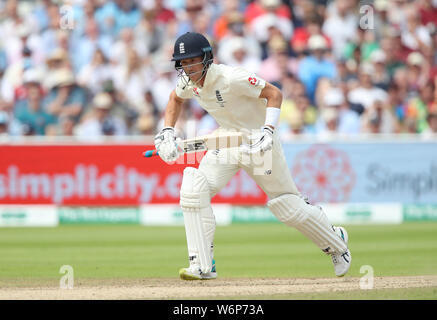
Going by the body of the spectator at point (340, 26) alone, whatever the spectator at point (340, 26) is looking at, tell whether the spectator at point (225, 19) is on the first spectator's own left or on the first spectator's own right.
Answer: on the first spectator's own right

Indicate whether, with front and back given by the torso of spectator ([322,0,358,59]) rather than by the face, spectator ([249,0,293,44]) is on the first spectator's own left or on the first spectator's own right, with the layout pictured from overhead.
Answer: on the first spectator's own right

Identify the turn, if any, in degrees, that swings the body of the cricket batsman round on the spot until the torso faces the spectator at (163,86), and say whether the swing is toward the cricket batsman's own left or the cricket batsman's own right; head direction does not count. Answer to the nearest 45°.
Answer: approximately 135° to the cricket batsman's own right

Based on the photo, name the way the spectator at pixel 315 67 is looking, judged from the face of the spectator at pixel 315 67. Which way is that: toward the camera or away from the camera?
toward the camera

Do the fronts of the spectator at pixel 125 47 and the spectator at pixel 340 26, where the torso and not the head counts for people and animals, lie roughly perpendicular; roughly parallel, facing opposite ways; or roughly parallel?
roughly parallel

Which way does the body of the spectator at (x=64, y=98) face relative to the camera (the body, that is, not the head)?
toward the camera

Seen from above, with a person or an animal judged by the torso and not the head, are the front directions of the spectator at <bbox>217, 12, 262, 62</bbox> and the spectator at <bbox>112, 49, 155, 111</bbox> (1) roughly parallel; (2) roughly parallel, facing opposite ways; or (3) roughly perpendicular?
roughly parallel

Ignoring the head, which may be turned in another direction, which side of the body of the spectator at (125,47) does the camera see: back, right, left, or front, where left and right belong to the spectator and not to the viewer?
front

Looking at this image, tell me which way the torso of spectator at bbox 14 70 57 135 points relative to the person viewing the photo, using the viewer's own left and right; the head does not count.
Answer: facing the viewer

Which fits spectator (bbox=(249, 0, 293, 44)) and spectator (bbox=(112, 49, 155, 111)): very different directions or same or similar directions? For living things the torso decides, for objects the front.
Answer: same or similar directions

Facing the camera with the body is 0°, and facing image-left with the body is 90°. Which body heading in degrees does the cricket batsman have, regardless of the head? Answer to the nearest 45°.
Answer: approximately 45°
